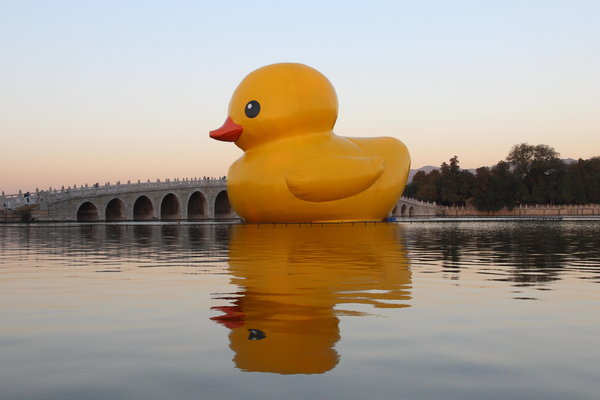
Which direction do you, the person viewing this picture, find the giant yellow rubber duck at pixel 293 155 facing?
facing to the left of the viewer
